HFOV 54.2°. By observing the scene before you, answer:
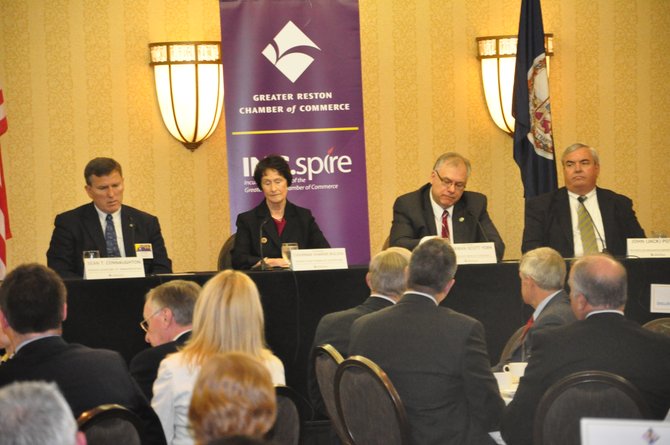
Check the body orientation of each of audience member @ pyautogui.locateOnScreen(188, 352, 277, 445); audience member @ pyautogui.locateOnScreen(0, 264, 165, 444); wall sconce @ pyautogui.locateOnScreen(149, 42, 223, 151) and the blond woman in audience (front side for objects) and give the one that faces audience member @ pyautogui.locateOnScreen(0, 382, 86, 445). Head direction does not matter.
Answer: the wall sconce

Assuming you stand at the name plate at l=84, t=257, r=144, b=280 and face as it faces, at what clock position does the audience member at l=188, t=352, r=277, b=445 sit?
The audience member is roughly at 12 o'clock from the name plate.

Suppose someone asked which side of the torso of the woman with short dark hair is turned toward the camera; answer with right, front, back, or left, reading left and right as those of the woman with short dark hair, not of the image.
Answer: front

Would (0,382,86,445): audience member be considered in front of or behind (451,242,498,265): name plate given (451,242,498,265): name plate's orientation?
in front

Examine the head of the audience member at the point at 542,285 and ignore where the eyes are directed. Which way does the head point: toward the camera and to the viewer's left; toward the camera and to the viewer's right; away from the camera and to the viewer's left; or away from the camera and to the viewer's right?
away from the camera and to the viewer's left

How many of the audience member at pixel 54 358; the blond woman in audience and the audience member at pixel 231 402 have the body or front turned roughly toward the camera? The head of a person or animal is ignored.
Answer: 0

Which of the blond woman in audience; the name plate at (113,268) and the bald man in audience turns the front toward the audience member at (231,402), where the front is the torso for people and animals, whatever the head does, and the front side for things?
the name plate

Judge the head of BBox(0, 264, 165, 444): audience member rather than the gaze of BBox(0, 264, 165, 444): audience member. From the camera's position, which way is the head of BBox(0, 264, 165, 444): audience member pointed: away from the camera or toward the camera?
away from the camera

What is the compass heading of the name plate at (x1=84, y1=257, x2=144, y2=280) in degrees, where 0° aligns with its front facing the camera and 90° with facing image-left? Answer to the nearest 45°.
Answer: approximately 0°

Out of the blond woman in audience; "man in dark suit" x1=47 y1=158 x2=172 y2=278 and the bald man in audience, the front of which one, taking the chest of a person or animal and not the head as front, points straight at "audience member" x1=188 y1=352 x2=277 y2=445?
the man in dark suit

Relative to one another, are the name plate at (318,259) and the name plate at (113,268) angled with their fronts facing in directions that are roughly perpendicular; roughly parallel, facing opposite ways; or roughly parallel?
roughly parallel

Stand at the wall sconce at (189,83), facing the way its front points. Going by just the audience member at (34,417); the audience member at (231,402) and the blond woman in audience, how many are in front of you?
3

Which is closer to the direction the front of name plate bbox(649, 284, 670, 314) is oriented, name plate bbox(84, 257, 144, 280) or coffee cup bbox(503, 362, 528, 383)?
the coffee cup

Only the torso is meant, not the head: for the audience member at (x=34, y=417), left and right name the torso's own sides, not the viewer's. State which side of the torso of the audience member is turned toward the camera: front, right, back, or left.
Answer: back

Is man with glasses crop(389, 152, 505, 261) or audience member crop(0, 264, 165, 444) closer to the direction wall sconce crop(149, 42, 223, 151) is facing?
the audience member

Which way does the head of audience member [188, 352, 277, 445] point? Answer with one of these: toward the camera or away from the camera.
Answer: away from the camera
